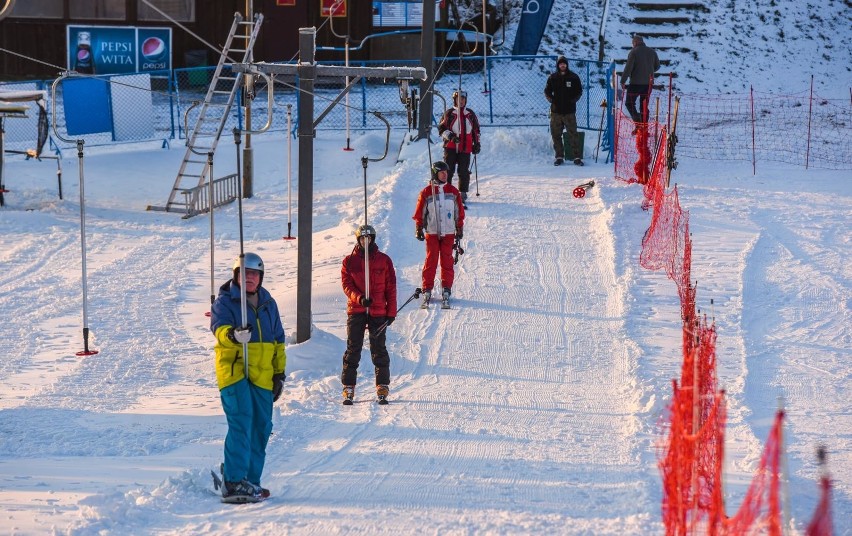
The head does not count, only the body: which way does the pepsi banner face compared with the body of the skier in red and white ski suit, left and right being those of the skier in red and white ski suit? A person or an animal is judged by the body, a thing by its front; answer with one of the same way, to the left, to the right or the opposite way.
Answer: the same way

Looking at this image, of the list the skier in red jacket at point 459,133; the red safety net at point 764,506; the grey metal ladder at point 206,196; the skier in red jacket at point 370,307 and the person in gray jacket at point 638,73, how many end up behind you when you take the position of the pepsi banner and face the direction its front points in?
0

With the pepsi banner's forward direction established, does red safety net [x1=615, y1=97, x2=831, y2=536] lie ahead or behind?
ahead

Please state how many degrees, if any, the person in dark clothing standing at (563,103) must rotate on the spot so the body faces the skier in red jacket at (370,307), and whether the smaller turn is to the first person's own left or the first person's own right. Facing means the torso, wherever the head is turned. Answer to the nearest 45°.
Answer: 0° — they already face them

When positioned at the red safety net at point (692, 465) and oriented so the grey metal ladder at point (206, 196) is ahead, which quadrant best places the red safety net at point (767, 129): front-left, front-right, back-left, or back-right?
front-right

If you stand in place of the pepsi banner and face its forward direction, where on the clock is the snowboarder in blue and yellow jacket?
The snowboarder in blue and yellow jacket is roughly at 12 o'clock from the pepsi banner.

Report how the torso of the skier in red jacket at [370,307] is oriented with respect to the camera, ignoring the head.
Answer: toward the camera

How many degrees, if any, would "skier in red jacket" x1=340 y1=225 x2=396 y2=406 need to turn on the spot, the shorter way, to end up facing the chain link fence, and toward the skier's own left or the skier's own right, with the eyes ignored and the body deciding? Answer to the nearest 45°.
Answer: approximately 180°

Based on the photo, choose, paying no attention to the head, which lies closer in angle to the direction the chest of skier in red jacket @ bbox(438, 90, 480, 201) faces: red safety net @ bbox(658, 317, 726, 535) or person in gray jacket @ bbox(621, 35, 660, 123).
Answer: the red safety net

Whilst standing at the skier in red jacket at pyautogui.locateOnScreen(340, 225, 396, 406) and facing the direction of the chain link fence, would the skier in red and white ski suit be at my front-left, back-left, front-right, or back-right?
front-right

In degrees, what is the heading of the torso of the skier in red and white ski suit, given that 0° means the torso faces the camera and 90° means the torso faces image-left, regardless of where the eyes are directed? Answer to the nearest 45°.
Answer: approximately 0°

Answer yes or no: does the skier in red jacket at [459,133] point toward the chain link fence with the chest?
no

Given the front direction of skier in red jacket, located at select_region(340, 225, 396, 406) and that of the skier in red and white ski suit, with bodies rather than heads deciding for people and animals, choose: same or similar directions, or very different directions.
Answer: same or similar directions

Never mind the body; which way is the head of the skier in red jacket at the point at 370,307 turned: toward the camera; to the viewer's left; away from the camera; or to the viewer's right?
toward the camera

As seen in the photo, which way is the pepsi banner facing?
toward the camera

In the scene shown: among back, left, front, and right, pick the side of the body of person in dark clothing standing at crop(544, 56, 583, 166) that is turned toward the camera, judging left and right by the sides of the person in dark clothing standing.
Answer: front

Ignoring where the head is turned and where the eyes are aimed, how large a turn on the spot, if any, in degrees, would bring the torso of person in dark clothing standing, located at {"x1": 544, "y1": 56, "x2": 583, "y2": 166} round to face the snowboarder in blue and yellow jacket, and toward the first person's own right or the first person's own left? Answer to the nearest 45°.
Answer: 0° — they already face them

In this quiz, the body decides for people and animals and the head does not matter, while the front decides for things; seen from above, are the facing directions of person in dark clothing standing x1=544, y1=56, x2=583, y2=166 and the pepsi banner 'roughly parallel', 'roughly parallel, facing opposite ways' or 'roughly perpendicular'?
roughly parallel

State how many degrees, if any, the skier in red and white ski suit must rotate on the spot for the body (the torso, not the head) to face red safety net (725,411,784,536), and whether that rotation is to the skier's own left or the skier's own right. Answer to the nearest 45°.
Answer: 0° — they already face it

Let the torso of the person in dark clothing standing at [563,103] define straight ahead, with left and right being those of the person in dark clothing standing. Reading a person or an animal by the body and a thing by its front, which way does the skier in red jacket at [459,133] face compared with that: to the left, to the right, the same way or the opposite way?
the same way

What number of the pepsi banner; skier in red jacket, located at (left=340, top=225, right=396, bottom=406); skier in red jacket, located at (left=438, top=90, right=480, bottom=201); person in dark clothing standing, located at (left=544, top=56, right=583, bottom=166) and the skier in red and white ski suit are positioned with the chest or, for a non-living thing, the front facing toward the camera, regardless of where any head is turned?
5
